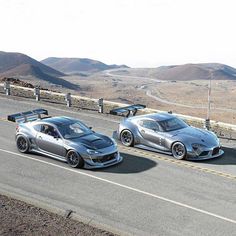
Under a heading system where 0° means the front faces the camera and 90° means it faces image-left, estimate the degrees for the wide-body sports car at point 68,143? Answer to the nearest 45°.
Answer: approximately 315°

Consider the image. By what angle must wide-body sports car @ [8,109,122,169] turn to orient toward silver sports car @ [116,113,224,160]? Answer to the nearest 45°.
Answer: approximately 45° to its left

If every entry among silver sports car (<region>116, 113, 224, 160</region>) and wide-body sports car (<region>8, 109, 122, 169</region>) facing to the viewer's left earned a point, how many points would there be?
0

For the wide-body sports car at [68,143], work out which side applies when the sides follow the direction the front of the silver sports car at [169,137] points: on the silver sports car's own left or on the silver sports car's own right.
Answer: on the silver sports car's own right

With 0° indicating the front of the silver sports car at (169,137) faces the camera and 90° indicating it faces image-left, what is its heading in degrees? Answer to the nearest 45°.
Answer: approximately 315°
